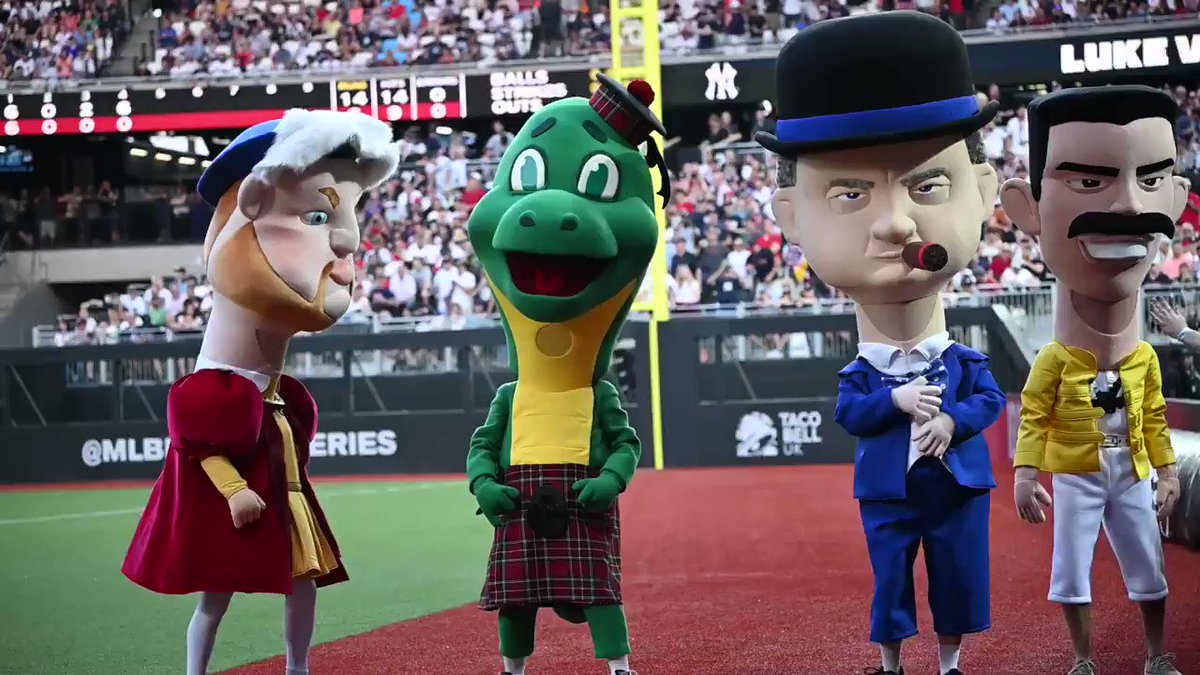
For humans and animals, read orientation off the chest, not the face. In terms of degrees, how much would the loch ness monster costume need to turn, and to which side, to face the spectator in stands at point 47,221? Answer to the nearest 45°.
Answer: approximately 135° to its right

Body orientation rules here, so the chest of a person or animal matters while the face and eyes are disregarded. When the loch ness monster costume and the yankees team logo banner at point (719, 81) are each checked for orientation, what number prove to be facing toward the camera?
2

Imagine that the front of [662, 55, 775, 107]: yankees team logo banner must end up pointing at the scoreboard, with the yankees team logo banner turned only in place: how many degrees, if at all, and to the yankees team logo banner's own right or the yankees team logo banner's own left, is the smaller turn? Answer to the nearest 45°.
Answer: approximately 90° to the yankees team logo banner's own right

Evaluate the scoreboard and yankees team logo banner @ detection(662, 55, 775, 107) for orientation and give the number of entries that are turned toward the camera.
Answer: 2

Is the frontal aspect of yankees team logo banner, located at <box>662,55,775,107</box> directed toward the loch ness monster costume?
yes

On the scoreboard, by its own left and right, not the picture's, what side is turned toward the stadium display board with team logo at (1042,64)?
left

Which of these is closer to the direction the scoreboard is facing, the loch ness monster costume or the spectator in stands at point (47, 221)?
the loch ness monster costume

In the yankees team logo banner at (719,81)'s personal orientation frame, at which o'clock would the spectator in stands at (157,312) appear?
The spectator in stands is roughly at 3 o'clock from the yankees team logo banner.

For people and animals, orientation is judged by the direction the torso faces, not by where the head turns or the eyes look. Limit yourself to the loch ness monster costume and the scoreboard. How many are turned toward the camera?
2

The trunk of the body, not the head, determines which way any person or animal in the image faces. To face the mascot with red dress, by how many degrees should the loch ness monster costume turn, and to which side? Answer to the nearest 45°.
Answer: approximately 90° to its right
